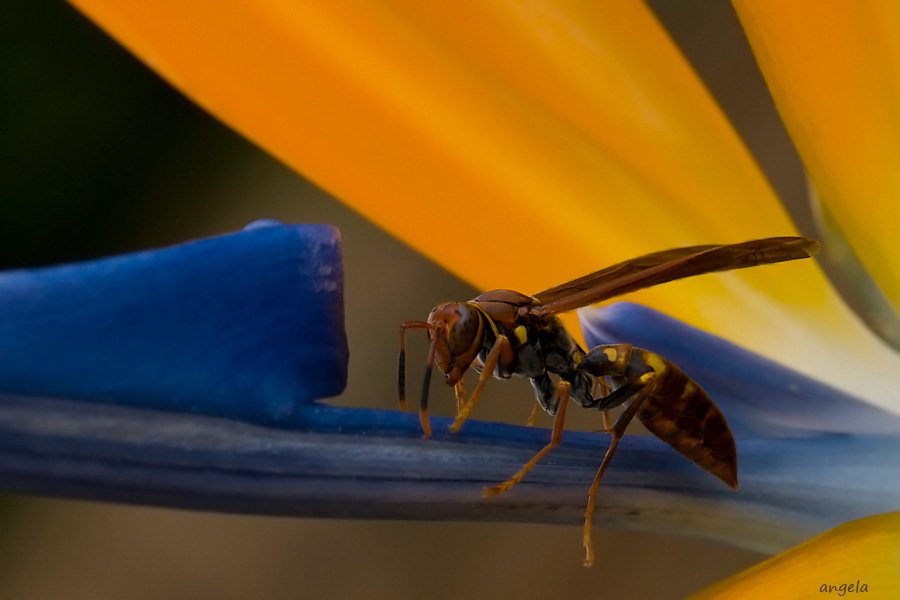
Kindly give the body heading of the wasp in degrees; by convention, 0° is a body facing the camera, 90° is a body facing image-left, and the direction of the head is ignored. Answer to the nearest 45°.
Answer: approximately 90°
